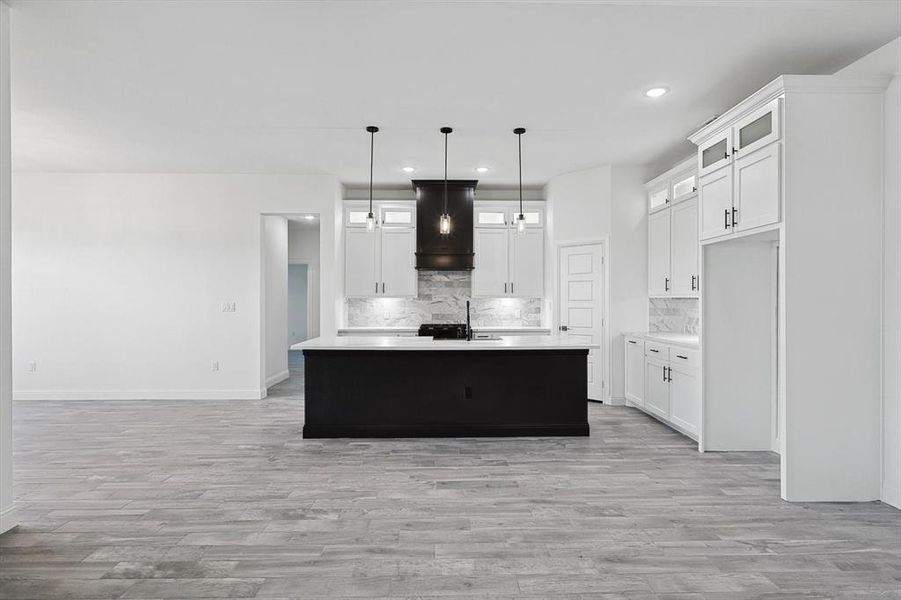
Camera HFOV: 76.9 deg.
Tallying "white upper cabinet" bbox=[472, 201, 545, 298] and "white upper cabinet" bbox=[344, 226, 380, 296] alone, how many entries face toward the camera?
2

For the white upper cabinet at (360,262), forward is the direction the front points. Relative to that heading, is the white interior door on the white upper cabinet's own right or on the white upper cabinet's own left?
on the white upper cabinet's own left

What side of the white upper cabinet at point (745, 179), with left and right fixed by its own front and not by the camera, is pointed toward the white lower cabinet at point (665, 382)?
right

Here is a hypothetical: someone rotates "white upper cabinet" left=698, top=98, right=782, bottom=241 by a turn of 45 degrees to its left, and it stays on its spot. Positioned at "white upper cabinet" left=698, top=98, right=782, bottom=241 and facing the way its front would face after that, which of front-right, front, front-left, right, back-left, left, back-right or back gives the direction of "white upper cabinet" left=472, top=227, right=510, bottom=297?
back-right

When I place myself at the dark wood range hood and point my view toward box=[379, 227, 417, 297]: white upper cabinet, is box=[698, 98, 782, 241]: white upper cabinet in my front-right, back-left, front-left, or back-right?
back-left

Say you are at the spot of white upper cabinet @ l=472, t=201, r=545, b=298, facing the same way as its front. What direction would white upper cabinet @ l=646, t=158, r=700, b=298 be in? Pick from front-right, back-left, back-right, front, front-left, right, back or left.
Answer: front-left

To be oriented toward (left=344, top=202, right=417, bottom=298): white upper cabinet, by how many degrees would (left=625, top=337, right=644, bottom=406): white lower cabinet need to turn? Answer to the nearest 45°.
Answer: approximately 45° to its right

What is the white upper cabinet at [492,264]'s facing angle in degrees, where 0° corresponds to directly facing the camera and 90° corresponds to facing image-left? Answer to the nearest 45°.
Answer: approximately 0°

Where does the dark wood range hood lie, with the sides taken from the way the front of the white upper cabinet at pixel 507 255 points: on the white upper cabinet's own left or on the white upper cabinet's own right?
on the white upper cabinet's own right

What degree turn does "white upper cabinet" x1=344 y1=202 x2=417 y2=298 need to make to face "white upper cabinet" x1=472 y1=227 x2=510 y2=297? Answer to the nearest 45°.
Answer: approximately 90° to its left
